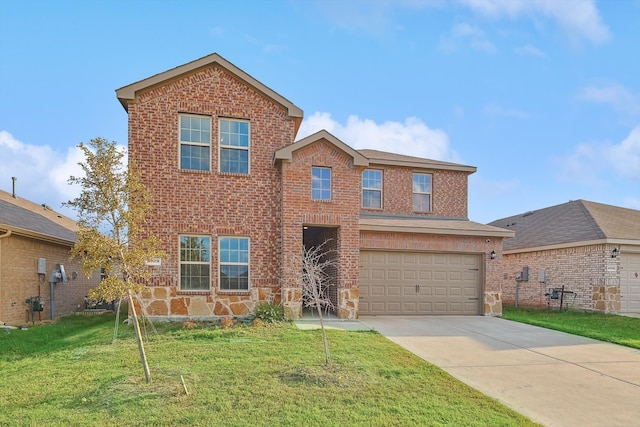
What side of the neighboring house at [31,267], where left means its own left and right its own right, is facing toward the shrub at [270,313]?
left

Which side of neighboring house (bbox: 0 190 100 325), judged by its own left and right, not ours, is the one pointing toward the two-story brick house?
left

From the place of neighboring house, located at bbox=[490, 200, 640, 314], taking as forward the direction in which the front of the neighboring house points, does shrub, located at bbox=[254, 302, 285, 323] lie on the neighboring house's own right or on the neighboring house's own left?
on the neighboring house's own right

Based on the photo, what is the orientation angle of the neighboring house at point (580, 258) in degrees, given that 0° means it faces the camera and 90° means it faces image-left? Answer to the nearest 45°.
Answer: approximately 315°

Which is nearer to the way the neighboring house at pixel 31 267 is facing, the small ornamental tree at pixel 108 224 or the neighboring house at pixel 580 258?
the small ornamental tree

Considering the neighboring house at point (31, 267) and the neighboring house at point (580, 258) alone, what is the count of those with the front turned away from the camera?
0

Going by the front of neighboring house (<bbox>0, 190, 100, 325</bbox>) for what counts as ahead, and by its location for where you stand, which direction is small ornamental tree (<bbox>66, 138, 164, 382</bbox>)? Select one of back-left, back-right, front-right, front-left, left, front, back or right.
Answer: front-left

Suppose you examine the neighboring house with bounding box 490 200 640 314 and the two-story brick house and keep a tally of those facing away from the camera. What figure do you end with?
0

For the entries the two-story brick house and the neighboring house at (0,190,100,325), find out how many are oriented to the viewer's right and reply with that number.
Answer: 0
